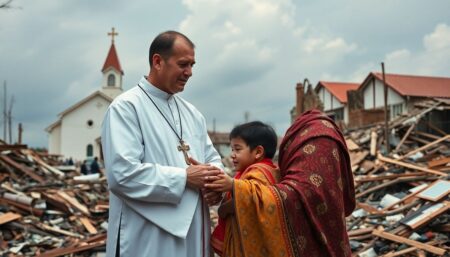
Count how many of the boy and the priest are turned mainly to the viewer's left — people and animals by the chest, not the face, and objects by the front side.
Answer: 1

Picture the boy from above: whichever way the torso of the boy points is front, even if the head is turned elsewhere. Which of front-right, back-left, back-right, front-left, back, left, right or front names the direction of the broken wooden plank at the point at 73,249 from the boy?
front-right

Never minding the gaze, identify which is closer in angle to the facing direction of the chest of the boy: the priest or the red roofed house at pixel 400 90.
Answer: the priest

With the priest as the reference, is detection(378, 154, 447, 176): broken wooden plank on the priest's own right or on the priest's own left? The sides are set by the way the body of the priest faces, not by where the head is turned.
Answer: on the priest's own left

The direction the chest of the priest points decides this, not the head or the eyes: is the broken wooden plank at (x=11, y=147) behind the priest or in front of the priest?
behind

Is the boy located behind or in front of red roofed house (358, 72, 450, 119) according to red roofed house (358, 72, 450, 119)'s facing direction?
in front

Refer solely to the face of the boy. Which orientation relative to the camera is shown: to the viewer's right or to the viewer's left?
to the viewer's left

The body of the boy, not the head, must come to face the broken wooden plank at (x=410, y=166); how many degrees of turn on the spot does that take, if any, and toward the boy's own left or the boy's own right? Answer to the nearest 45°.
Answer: approximately 135° to the boy's own right

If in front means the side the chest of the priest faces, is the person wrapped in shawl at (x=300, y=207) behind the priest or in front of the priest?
in front

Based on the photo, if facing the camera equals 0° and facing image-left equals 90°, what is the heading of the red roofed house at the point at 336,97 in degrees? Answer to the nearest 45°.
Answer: approximately 45°

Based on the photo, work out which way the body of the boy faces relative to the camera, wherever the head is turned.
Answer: to the viewer's left

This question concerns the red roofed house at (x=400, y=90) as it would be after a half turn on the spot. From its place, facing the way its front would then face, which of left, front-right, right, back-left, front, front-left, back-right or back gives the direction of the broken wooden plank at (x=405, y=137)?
back-right
